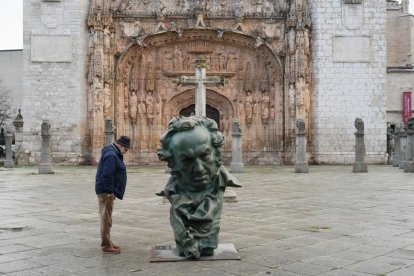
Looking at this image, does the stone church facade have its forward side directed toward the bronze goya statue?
yes

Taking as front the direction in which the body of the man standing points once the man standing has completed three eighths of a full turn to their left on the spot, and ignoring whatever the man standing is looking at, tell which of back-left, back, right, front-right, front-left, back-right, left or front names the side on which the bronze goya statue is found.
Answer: back

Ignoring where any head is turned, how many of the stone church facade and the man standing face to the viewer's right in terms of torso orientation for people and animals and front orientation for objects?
1

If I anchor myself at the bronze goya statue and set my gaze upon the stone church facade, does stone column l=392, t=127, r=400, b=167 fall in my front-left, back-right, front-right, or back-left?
front-right

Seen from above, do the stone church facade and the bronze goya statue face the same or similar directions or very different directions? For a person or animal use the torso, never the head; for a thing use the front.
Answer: same or similar directions

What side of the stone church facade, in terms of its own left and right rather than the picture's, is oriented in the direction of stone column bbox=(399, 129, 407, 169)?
left

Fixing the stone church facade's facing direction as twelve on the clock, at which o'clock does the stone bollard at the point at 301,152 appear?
The stone bollard is roughly at 11 o'clock from the stone church facade.

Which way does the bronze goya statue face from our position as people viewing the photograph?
facing the viewer

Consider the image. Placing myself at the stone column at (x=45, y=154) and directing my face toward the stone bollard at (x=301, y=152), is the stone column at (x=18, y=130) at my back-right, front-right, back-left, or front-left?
back-left

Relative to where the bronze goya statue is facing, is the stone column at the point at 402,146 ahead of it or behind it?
behind

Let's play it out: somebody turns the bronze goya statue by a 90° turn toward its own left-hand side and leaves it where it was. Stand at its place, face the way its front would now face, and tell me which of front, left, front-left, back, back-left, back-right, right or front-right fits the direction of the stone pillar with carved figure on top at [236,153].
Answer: left

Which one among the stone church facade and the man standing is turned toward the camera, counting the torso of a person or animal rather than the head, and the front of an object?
the stone church facade

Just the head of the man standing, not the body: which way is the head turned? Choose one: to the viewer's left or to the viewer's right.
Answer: to the viewer's right

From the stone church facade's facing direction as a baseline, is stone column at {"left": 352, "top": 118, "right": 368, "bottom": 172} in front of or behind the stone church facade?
in front

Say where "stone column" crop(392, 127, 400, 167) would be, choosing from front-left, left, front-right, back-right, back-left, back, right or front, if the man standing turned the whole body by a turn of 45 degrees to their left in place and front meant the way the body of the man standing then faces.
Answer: front

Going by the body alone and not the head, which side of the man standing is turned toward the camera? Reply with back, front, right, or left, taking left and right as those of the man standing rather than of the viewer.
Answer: right

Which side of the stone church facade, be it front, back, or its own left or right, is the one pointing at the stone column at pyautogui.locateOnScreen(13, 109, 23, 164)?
right

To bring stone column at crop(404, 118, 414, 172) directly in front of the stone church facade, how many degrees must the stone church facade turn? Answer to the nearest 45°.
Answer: approximately 45° to its left

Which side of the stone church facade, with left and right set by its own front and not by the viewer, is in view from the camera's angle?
front
